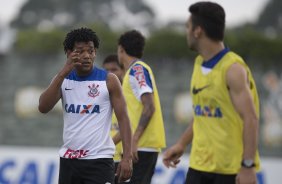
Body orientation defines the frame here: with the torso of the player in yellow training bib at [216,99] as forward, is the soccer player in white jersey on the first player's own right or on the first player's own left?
on the first player's own right

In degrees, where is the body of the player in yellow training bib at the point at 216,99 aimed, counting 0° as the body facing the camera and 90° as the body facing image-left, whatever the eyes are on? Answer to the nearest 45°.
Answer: approximately 45°
